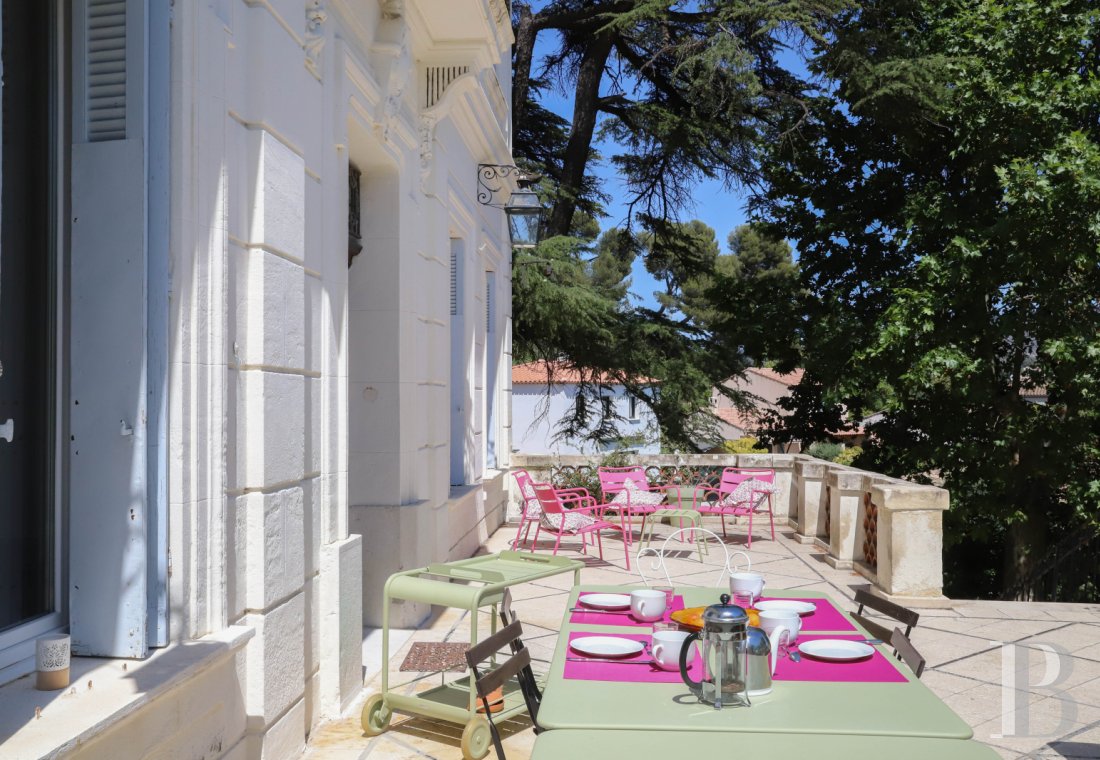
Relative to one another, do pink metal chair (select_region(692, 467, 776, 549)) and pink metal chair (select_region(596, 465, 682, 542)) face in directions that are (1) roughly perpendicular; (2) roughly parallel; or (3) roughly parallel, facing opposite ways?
roughly perpendicular

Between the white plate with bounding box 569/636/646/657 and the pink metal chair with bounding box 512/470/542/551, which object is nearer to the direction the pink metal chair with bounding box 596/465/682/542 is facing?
the white plate

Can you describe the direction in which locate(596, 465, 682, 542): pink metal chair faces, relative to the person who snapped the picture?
facing the viewer and to the right of the viewer

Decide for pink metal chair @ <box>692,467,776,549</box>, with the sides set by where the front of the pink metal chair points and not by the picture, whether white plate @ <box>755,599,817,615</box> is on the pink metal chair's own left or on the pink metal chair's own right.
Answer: on the pink metal chair's own left

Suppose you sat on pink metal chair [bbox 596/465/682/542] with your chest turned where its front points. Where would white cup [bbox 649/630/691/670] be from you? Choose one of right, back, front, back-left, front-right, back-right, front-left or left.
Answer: front-right

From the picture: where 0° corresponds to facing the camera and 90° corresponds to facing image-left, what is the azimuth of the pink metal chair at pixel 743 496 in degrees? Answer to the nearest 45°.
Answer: approximately 45°

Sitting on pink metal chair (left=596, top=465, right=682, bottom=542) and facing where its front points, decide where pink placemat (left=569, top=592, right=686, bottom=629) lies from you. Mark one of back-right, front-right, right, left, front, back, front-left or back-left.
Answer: front-right

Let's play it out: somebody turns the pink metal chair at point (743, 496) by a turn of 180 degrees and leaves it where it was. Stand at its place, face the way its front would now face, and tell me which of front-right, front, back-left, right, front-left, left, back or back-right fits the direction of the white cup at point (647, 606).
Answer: back-right

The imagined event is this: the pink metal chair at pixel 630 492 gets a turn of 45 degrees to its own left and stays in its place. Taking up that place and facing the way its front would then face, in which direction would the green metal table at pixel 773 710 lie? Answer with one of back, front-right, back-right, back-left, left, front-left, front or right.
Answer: right

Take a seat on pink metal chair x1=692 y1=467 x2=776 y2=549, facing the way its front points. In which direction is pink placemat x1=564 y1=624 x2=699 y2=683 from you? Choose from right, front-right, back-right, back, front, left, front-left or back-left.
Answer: front-left

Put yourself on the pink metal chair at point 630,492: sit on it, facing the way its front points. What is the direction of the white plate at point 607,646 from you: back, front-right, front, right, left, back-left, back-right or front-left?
front-right

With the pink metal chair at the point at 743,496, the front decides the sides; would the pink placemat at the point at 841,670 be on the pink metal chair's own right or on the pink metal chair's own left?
on the pink metal chair's own left

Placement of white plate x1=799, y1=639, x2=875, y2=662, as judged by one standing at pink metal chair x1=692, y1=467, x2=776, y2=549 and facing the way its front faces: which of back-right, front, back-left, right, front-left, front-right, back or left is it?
front-left

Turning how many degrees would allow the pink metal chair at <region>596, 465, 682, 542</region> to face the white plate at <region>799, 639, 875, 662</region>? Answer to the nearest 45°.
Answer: approximately 45° to its right

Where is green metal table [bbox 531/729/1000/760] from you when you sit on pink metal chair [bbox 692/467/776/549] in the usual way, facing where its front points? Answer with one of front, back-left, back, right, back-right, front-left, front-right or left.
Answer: front-left

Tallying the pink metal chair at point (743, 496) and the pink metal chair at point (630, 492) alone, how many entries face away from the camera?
0

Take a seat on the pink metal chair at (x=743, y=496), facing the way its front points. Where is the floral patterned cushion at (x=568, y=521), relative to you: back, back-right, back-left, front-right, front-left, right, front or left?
front

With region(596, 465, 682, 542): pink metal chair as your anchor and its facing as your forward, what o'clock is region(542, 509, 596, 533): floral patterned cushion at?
The floral patterned cushion is roughly at 2 o'clock from the pink metal chair.

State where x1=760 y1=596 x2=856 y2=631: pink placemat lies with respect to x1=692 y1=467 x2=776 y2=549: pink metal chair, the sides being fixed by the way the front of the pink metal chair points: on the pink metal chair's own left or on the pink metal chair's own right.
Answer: on the pink metal chair's own left
